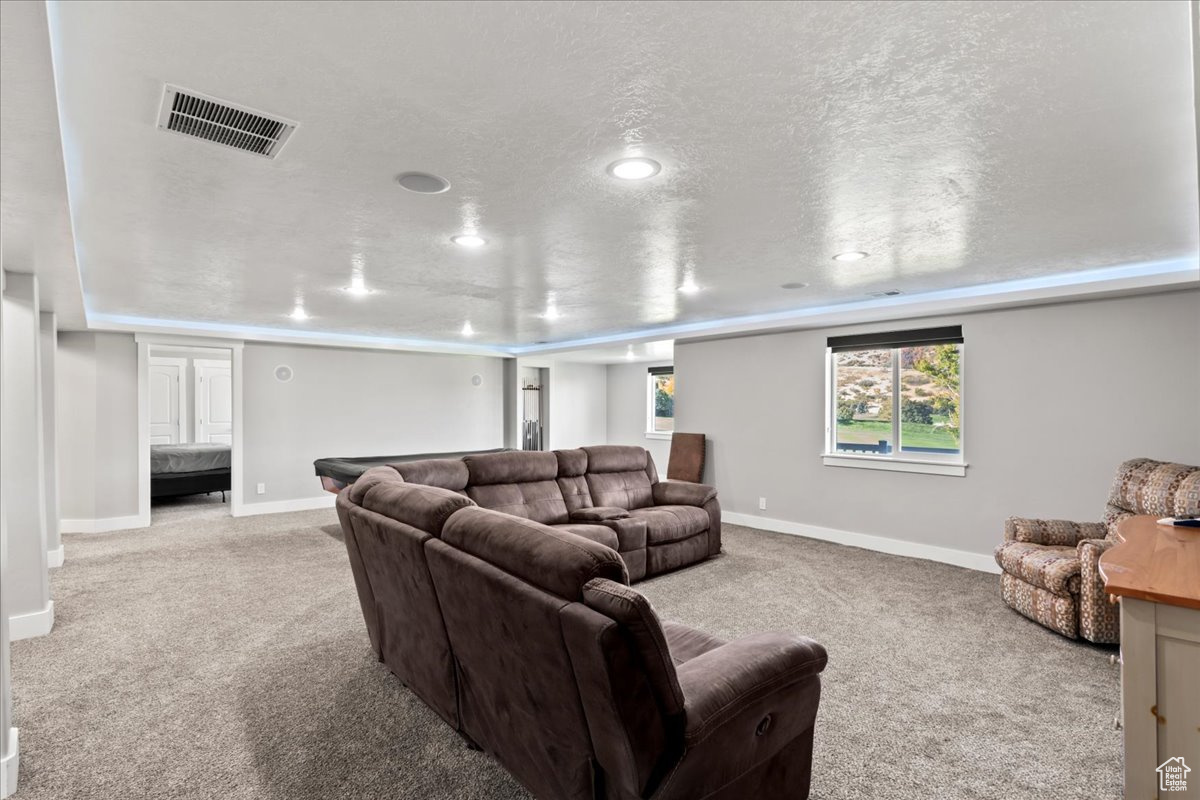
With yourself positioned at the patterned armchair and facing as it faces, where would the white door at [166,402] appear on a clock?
The white door is roughly at 1 o'clock from the patterned armchair.

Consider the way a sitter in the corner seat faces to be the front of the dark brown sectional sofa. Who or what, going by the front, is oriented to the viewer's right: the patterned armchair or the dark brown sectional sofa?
the dark brown sectional sofa

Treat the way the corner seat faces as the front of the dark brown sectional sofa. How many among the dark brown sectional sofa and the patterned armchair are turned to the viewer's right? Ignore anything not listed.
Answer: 1

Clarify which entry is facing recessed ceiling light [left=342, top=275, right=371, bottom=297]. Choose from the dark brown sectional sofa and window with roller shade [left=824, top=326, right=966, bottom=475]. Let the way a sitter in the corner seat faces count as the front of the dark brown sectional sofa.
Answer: the window with roller shade

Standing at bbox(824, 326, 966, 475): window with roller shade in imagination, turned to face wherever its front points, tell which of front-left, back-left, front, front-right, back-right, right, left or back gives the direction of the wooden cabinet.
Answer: front-left

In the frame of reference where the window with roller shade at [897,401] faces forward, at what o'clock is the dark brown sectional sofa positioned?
The dark brown sectional sofa is roughly at 11 o'clock from the window with roller shade.

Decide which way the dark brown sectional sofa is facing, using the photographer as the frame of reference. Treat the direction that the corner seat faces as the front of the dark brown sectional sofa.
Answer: facing to the right of the viewer

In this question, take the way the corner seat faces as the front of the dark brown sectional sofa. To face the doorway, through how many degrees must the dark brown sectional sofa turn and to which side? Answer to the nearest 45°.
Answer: approximately 135° to its left
